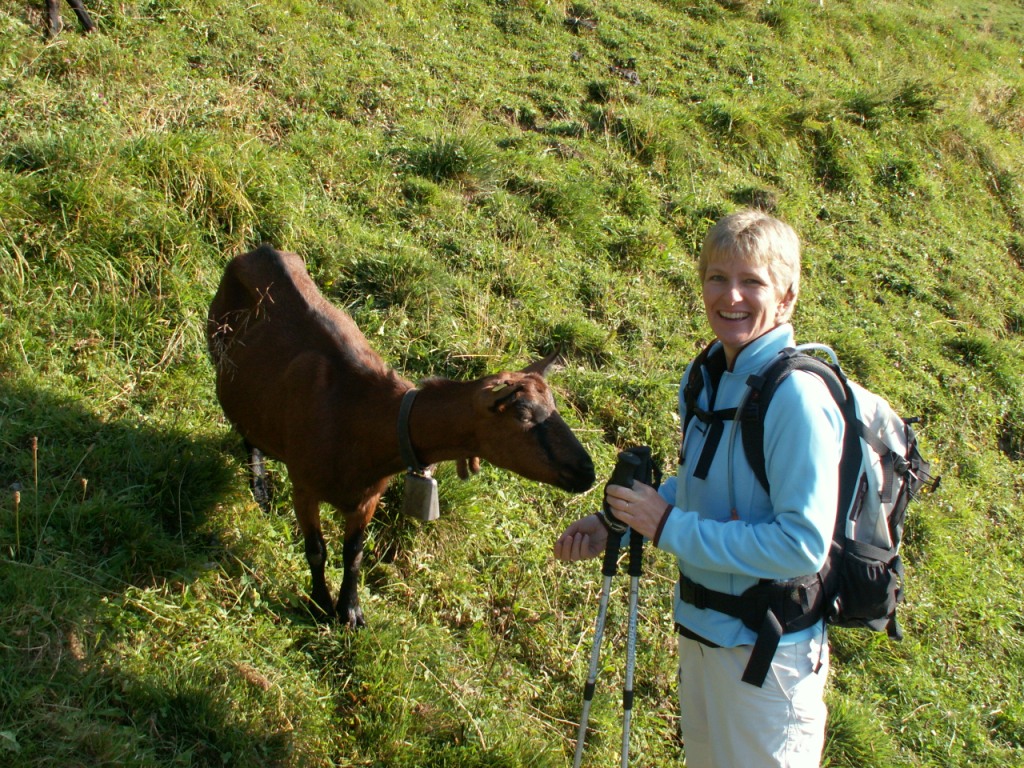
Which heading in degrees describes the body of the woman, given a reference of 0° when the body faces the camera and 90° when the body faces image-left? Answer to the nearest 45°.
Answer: approximately 45°

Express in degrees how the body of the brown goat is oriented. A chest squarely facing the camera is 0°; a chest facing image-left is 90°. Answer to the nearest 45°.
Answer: approximately 315°

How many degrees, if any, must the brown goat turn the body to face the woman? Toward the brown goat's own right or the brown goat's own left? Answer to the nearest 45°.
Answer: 0° — it already faces them

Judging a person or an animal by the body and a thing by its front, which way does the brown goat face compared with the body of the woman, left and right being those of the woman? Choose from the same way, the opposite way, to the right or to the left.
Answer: to the left

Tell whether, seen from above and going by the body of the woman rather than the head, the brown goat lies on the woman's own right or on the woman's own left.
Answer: on the woman's own right
